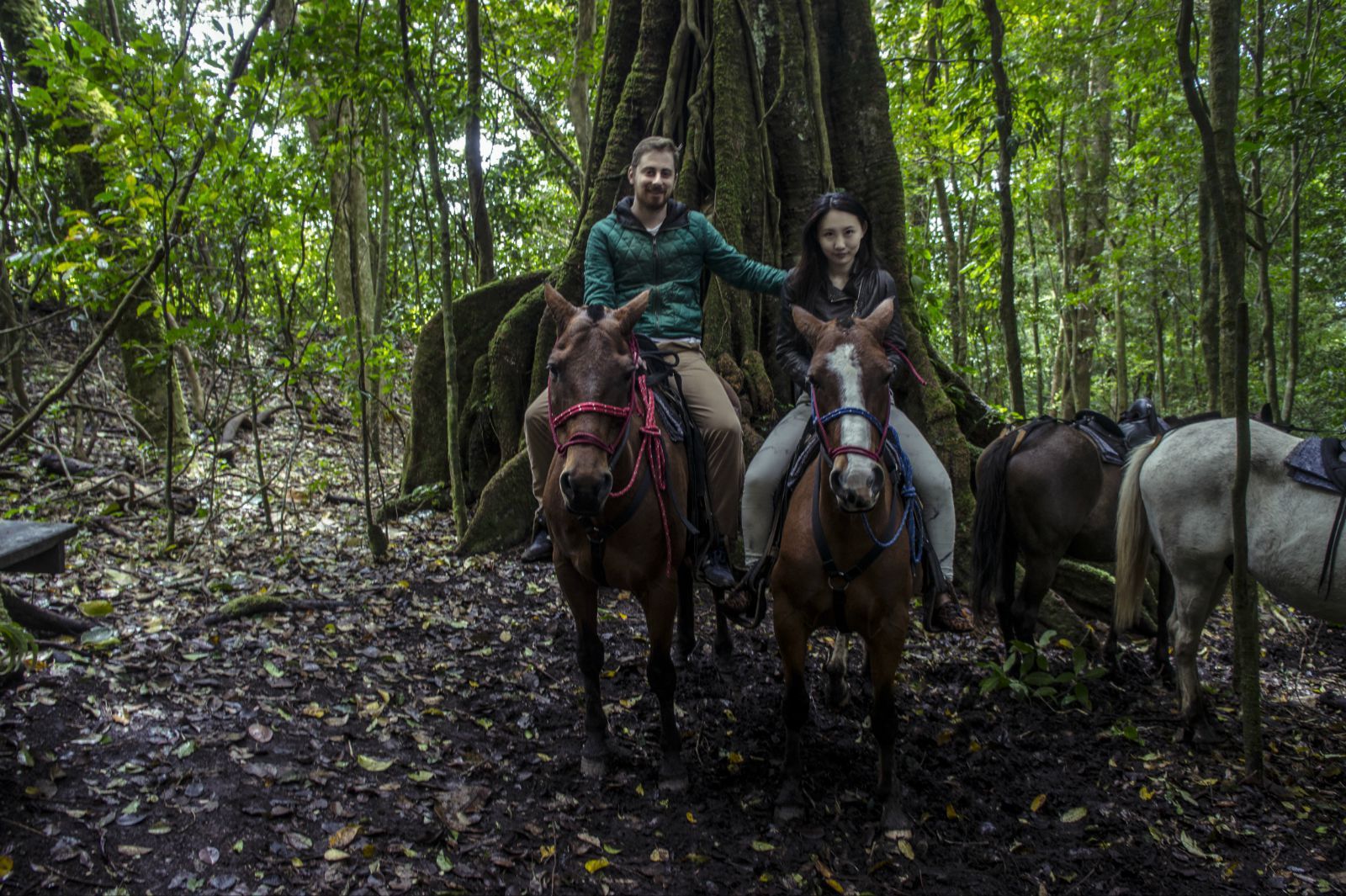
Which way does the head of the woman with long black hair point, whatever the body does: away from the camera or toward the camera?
toward the camera

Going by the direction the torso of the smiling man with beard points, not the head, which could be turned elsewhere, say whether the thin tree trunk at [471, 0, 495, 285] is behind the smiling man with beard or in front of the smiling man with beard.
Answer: behind

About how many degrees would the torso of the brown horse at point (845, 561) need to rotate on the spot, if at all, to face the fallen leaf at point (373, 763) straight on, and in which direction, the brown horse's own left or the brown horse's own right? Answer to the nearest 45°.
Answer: approximately 90° to the brown horse's own right

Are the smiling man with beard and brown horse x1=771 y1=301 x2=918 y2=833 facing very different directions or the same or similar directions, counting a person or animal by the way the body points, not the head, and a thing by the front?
same or similar directions

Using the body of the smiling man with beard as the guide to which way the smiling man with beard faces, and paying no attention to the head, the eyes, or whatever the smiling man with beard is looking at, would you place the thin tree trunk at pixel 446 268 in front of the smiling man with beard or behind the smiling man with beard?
behind

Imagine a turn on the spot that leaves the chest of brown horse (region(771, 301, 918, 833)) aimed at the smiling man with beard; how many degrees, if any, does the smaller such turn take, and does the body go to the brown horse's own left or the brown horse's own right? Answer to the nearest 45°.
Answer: approximately 135° to the brown horse's own right

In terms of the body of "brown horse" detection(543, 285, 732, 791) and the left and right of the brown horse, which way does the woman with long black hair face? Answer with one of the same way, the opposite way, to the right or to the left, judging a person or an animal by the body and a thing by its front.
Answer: the same way

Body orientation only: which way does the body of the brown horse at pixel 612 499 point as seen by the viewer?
toward the camera

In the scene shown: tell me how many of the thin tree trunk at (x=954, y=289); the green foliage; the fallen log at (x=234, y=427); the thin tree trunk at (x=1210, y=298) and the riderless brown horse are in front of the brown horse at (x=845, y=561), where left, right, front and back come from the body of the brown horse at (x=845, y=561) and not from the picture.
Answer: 0

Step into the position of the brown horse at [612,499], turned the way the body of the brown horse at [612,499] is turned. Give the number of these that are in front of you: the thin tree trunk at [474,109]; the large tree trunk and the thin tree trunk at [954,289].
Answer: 0

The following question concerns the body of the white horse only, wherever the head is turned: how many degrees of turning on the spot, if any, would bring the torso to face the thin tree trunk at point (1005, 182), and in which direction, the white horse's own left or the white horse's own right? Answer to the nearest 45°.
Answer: approximately 135° to the white horse's own left

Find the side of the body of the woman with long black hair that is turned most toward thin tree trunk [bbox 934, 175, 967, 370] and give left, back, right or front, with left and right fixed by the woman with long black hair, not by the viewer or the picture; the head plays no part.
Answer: back

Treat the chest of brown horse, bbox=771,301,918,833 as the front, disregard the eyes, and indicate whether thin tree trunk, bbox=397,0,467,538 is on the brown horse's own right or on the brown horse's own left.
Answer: on the brown horse's own right

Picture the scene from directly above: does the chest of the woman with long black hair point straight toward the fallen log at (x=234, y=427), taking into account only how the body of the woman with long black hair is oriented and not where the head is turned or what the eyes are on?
no

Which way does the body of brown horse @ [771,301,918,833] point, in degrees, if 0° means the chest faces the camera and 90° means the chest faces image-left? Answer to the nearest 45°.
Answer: approximately 0°

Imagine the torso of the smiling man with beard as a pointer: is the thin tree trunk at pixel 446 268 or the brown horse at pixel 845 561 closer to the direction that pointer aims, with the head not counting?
the brown horse

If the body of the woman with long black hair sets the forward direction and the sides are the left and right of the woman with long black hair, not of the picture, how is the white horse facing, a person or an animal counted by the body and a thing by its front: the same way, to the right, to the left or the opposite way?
to the left

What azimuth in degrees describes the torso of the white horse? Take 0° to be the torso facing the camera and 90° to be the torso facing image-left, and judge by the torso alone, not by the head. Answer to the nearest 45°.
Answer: approximately 270°

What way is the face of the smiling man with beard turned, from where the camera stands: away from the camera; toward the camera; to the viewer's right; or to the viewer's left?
toward the camera

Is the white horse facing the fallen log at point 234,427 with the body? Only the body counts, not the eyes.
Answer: no
